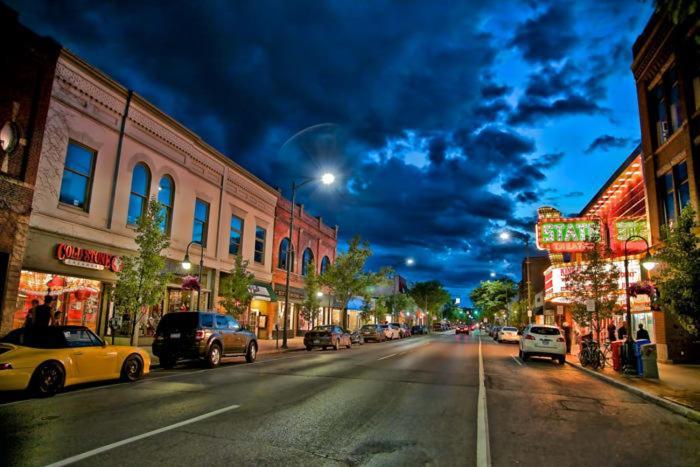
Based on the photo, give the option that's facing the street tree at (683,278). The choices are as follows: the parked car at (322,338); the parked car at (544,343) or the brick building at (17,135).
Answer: the brick building

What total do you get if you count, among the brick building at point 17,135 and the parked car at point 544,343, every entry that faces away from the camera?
1

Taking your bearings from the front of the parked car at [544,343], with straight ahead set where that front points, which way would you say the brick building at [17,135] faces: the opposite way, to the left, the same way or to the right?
to the right

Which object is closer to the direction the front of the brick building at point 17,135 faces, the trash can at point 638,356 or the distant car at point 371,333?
the trash can

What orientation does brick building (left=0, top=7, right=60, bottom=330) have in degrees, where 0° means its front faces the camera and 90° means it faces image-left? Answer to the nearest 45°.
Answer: approximately 315°

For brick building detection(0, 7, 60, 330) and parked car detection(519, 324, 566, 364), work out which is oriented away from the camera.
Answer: the parked car

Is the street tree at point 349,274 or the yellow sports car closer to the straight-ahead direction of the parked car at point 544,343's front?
the street tree

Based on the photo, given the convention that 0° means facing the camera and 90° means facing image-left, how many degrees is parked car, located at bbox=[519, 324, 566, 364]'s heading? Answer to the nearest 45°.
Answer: approximately 180°

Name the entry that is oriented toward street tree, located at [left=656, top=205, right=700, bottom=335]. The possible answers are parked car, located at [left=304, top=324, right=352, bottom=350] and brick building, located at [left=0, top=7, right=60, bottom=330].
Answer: the brick building

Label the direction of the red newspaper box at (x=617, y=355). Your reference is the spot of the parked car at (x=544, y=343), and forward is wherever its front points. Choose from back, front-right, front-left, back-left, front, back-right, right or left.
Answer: back-right
